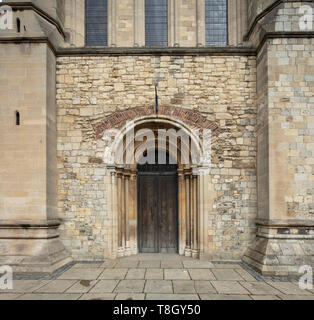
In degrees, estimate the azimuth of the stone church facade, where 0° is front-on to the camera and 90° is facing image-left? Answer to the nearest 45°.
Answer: approximately 0°
